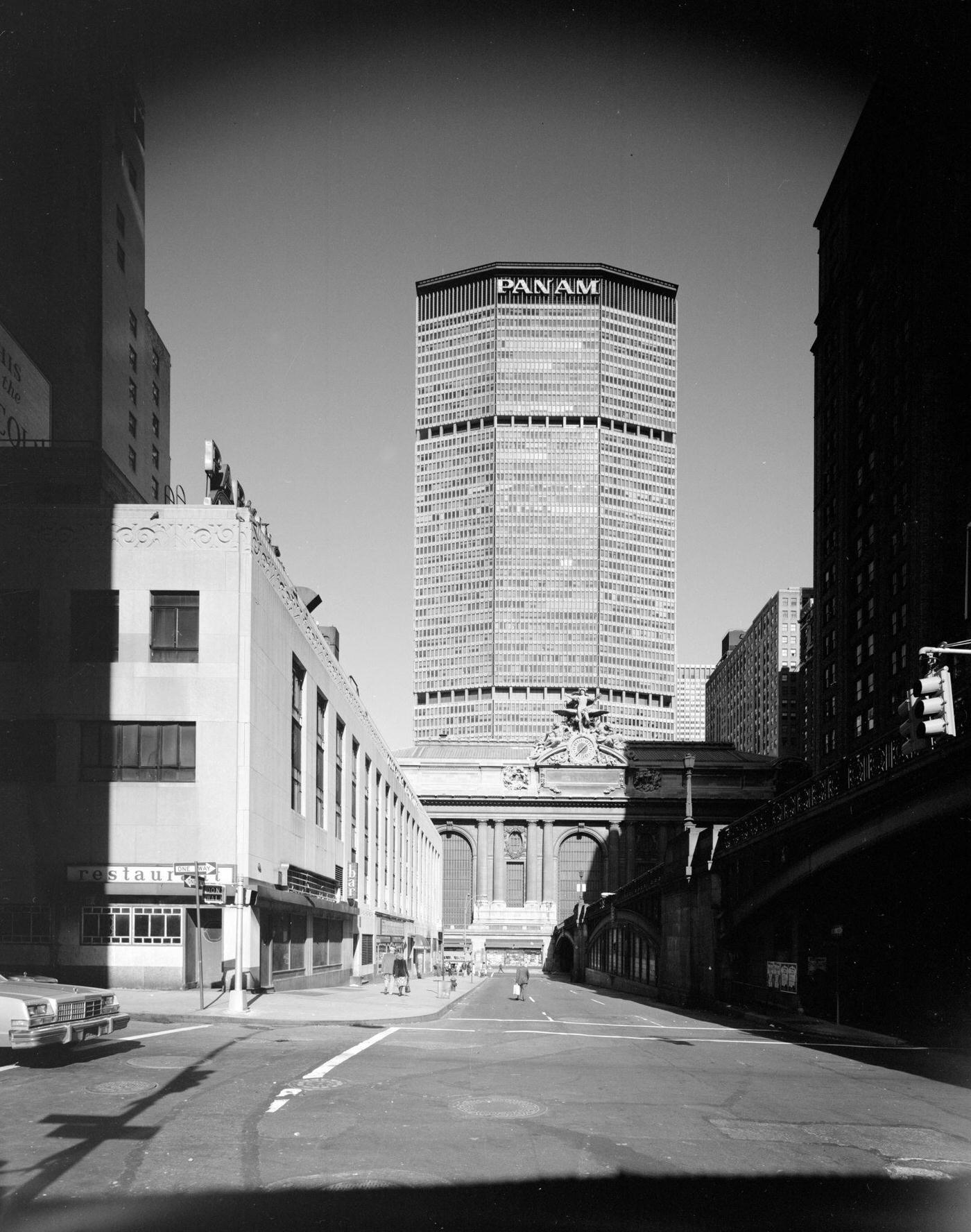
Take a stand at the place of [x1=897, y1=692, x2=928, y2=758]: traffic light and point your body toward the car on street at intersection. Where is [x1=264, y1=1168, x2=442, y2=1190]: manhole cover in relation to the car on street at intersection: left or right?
left

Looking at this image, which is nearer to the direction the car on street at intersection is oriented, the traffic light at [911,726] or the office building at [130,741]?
the traffic light

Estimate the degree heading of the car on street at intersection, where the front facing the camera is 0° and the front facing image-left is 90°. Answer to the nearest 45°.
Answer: approximately 315°

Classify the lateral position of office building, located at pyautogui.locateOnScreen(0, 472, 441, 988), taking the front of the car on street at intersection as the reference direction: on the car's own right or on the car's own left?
on the car's own left

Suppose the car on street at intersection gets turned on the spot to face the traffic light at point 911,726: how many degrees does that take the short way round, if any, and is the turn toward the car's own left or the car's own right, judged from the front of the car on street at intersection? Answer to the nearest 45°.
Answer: approximately 45° to the car's own left

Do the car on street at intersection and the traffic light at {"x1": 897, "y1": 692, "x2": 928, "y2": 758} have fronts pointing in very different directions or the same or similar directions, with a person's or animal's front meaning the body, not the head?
very different directions

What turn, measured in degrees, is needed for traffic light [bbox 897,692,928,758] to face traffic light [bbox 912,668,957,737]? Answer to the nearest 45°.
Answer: approximately 180°
